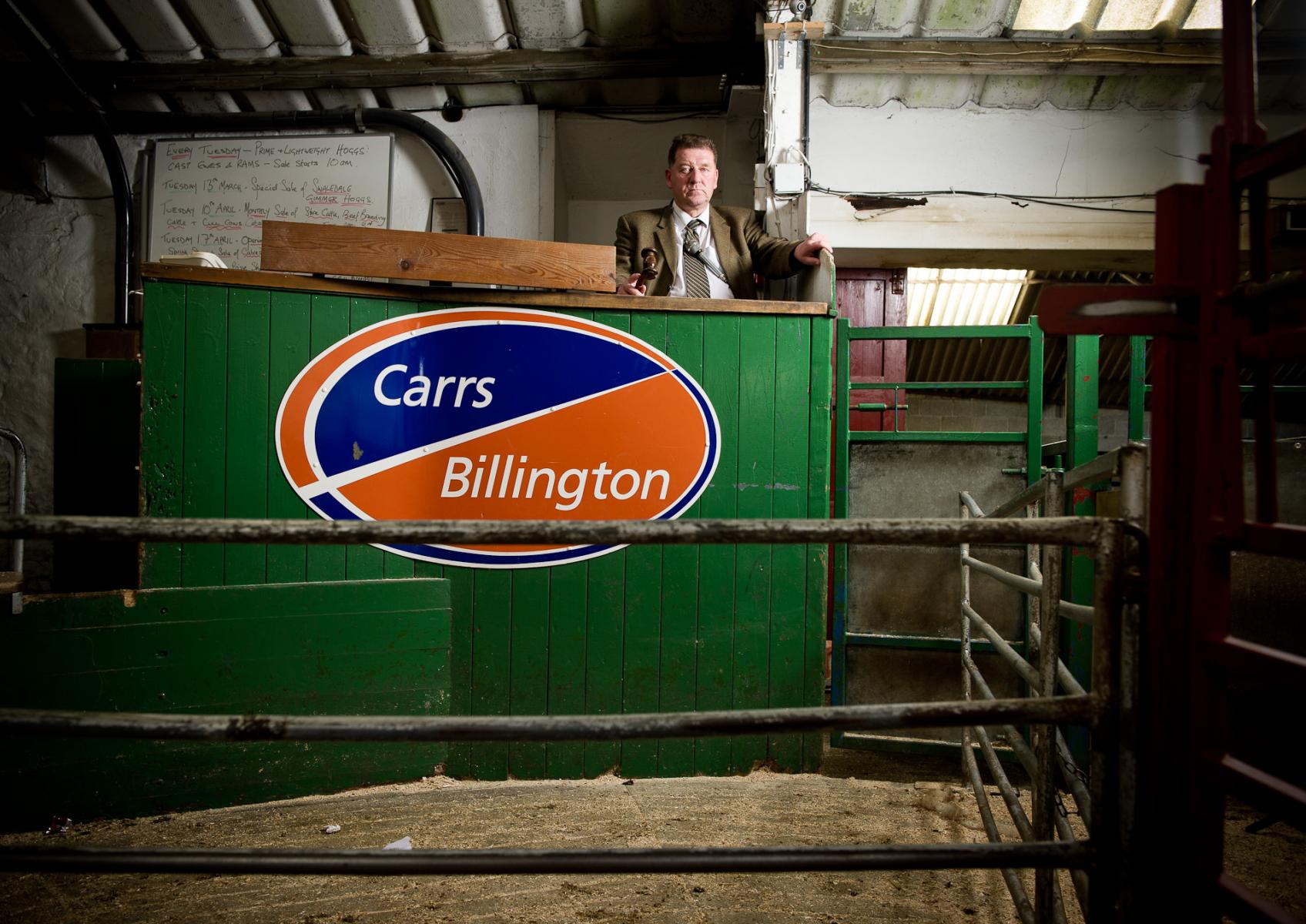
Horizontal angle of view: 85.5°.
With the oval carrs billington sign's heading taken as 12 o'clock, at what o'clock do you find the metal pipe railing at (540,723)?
The metal pipe railing is roughly at 12 o'clock from the oval carrs billington sign.

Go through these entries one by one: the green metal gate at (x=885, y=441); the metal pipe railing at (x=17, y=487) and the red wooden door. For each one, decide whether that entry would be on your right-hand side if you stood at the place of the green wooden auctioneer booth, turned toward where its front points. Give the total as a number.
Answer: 1

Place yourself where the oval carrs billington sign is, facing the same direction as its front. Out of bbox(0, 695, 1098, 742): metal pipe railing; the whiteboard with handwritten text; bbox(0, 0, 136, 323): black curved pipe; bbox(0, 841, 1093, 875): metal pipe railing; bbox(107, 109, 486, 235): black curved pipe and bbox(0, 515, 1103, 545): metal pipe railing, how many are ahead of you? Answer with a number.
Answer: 3

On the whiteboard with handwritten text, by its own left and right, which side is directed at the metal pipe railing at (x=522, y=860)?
front

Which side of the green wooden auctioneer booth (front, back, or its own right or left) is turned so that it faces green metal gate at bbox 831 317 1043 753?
left

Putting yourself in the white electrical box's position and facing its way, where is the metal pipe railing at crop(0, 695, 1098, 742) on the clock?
The metal pipe railing is roughly at 12 o'clock from the white electrical box.

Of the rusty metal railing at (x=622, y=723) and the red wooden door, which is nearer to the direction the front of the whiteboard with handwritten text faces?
the rusty metal railing

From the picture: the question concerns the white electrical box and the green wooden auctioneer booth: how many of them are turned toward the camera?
2

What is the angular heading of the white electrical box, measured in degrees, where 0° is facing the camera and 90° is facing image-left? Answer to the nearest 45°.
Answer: approximately 0°

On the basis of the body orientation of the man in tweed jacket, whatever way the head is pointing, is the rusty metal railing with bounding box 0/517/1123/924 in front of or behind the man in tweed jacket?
in front

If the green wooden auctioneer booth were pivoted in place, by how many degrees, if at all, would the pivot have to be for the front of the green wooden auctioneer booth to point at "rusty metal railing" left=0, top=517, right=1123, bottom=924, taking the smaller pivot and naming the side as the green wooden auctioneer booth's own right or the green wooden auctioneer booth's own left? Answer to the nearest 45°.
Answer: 0° — it already faces it

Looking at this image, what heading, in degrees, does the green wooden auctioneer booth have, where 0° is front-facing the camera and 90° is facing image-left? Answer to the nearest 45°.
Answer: approximately 0°

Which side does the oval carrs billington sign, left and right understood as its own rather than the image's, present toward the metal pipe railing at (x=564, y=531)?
front
